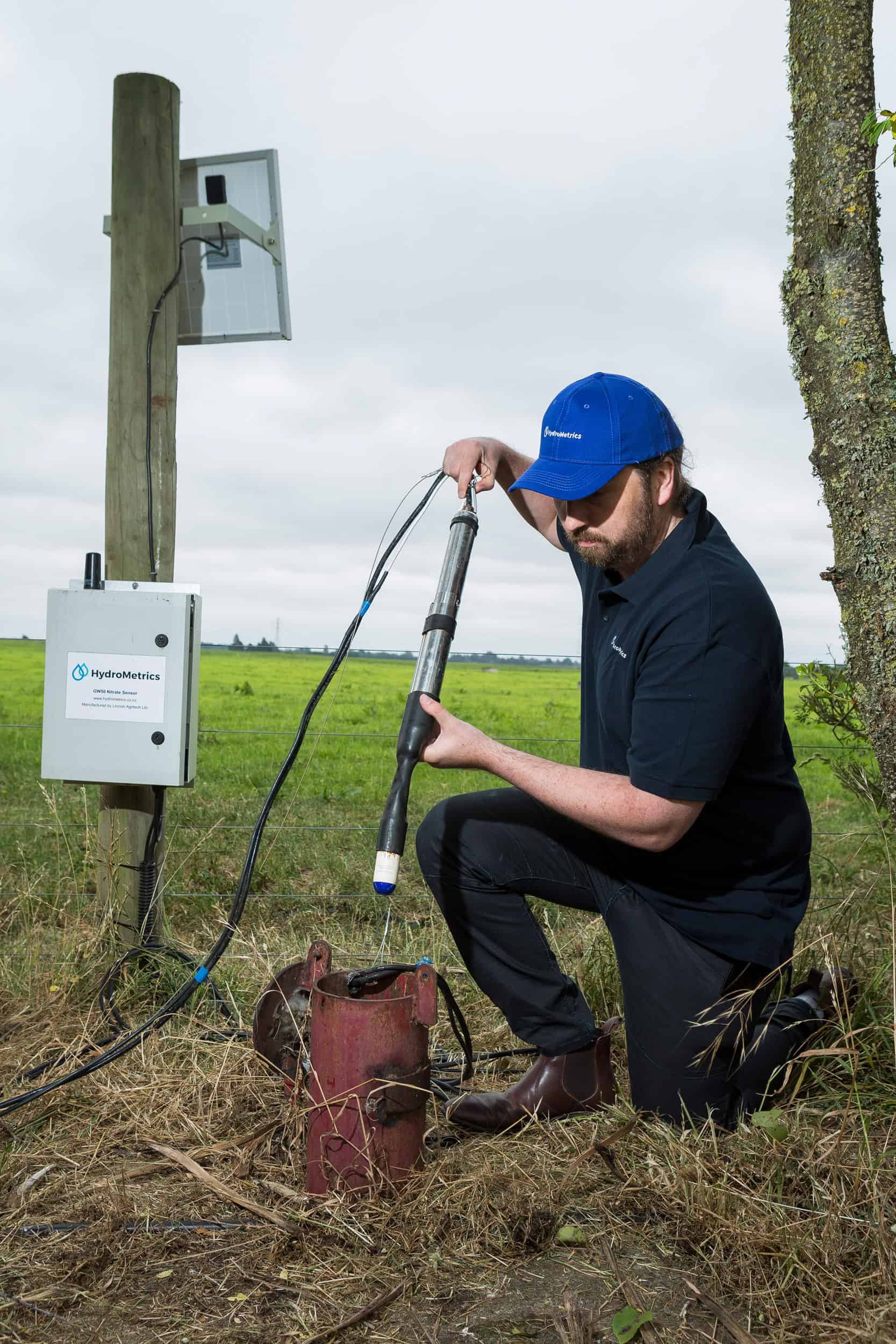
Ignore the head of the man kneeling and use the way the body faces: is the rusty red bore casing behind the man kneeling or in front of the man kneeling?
in front

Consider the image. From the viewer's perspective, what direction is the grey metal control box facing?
toward the camera

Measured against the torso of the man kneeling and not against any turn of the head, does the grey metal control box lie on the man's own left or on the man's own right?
on the man's own right

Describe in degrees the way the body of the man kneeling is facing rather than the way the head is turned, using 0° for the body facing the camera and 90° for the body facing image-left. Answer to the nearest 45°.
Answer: approximately 45°

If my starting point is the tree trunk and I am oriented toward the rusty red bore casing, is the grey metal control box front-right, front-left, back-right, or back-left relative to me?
front-right

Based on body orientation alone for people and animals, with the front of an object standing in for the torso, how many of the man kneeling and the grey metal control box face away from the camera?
0

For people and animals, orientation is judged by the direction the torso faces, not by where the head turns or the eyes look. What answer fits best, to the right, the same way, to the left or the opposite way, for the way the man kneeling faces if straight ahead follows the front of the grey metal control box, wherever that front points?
to the right

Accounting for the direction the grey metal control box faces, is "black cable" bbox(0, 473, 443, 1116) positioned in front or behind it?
in front

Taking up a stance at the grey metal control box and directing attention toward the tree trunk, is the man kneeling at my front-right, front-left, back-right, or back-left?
front-right

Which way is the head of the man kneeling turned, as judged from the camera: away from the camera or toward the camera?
toward the camera
